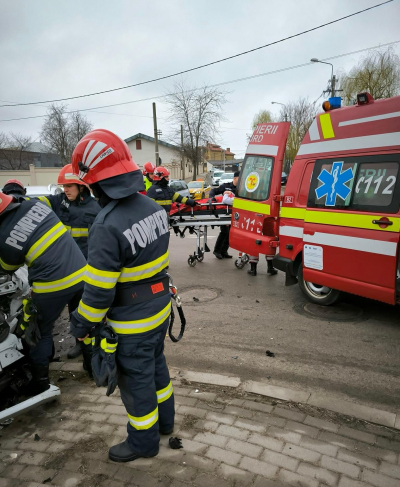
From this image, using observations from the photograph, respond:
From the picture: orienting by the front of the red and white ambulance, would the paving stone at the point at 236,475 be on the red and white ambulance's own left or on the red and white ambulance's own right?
on the red and white ambulance's own right

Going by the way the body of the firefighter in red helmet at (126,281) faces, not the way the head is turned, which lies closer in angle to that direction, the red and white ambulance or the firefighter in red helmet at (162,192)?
the firefighter in red helmet

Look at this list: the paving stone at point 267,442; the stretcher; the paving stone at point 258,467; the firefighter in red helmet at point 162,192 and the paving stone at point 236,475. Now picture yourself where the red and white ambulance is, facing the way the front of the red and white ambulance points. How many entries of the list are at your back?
2

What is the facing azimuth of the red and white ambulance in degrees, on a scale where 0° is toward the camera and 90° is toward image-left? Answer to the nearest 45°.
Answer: approximately 315°

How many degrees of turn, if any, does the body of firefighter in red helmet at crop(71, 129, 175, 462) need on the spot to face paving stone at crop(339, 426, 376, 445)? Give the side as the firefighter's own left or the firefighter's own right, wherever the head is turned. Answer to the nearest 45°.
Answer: approximately 135° to the firefighter's own right

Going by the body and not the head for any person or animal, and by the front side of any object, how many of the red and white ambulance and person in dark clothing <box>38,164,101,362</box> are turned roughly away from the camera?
0

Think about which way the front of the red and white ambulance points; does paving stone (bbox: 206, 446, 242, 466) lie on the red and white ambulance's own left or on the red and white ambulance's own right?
on the red and white ambulance's own right

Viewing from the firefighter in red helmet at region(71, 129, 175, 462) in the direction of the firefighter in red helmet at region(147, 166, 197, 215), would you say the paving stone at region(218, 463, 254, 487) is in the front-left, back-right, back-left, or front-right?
back-right
